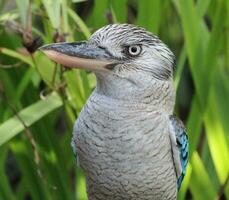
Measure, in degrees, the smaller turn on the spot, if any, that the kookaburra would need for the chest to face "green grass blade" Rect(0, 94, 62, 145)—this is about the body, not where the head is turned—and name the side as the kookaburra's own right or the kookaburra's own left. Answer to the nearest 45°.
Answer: approximately 90° to the kookaburra's own right

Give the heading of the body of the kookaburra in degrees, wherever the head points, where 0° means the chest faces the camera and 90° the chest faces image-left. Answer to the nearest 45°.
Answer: approximately 45°
